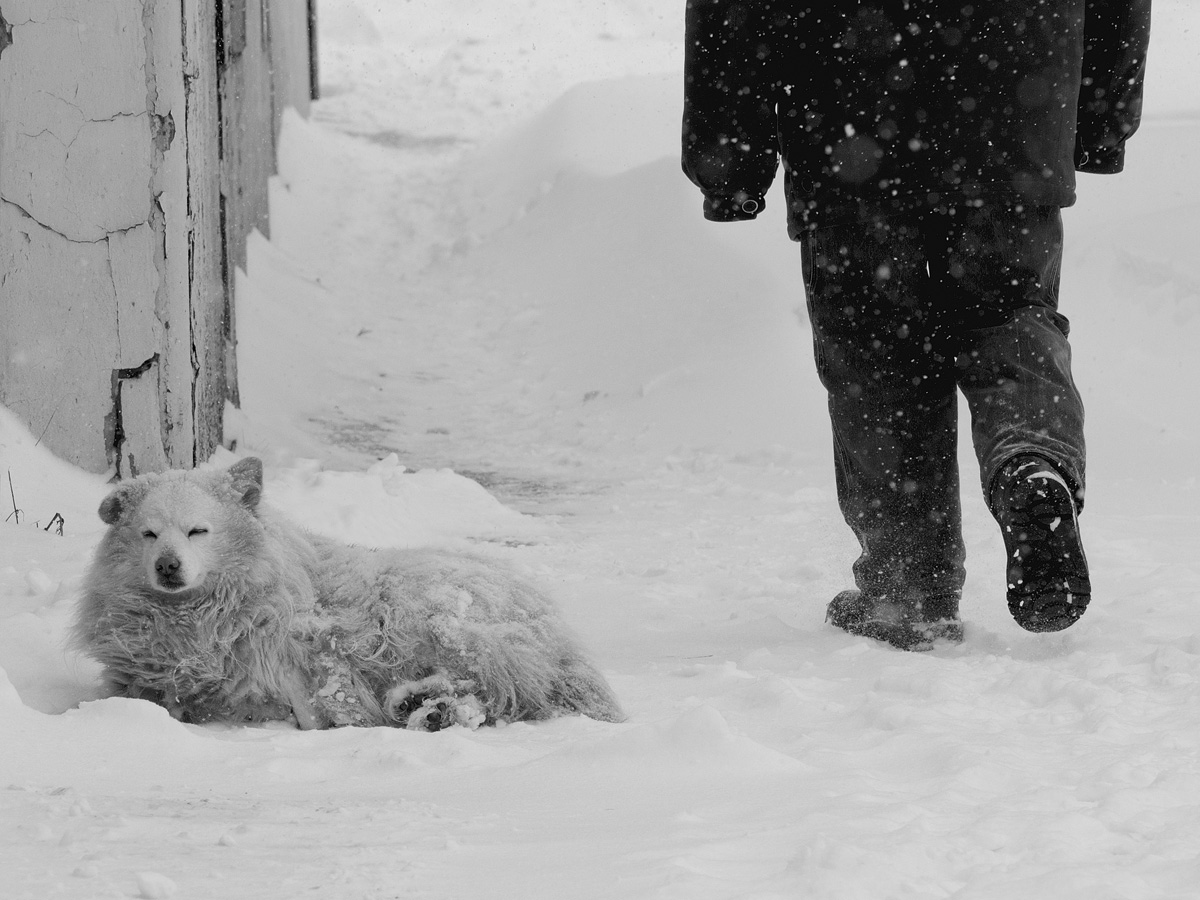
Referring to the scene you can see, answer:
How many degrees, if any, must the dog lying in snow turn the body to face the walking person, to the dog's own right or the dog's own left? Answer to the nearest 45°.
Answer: approximately 135° to the dog's own left

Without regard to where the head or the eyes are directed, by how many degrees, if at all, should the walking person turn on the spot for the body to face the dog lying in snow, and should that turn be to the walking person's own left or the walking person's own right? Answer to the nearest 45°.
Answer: approximately 135° to the walking person's own left

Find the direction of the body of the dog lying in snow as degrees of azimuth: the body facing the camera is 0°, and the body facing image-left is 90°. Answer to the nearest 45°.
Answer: approximately 45°

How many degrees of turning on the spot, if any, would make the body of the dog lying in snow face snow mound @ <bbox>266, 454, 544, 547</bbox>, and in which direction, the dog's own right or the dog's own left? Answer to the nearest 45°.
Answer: approximately 135° to the dog's own right

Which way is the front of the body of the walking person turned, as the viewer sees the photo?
away from the camera

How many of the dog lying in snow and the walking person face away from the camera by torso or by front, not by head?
1

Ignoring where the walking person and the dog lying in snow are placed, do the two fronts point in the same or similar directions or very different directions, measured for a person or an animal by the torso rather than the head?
very different directions

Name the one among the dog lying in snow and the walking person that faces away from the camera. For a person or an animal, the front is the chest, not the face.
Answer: the walking person
